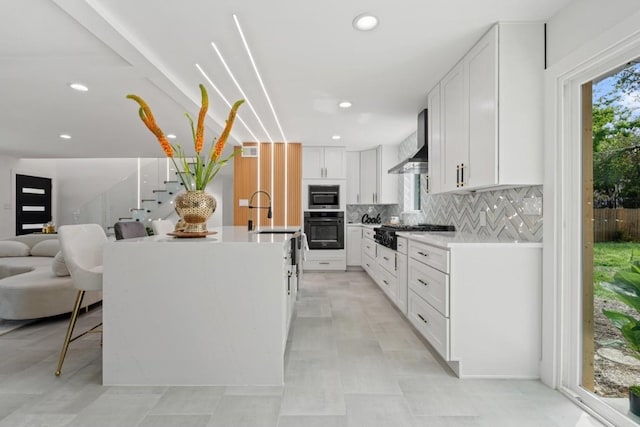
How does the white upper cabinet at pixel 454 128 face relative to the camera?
to the viewer's left

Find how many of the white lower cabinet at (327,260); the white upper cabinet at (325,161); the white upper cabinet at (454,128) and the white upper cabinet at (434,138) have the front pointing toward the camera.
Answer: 2

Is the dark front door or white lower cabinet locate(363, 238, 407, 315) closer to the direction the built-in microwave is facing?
the white lower cabinet

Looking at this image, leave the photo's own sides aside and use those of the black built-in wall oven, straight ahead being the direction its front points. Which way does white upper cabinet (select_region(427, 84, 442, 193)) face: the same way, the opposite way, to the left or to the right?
to the right

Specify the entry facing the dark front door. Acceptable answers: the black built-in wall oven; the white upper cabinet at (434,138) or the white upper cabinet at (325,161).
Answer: the white upper cabinet at (434,138)

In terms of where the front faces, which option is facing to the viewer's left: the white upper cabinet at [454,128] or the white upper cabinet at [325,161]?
the white upper cabinet at [454,128]

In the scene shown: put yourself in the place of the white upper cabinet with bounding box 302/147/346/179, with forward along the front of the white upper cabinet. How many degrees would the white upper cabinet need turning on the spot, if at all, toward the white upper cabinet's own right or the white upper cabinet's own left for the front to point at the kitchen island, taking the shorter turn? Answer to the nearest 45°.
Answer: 0° — it already faces it

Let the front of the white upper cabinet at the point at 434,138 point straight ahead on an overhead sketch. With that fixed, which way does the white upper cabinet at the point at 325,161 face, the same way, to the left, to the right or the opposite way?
to the left

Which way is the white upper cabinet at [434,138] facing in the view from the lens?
facing to the left of the viewer

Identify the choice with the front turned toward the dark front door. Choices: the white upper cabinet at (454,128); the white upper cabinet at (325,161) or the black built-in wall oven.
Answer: the white upper cabinet at (454,128)

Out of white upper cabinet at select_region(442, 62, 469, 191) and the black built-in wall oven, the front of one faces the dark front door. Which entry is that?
the white upper cabinet
